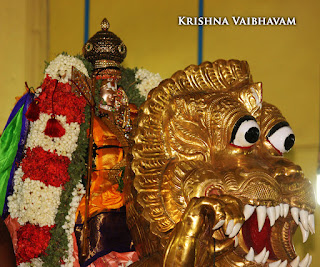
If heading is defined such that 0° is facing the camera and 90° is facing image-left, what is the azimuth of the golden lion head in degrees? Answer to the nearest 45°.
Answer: approximately 315°
